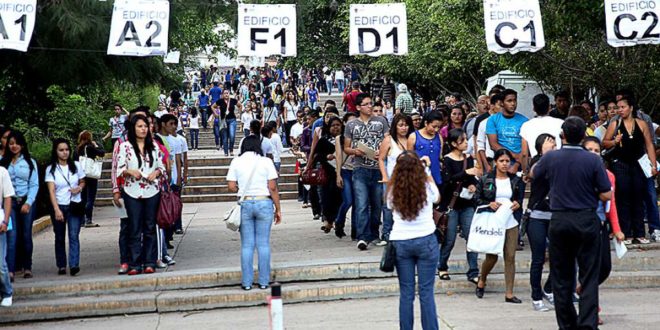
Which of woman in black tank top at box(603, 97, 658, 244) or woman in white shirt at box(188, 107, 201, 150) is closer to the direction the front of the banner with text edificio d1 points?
the woman in black tank top

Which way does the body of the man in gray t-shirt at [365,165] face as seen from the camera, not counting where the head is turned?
toward the camera

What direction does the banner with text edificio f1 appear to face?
toward the camera

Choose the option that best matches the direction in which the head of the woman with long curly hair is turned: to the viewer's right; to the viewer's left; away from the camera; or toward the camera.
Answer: away from the camera

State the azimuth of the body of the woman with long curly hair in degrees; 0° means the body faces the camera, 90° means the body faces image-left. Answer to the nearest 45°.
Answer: approximately 180°

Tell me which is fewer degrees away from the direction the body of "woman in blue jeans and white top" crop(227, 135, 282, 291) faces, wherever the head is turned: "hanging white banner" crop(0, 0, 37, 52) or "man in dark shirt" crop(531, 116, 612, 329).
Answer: the hanging white banner

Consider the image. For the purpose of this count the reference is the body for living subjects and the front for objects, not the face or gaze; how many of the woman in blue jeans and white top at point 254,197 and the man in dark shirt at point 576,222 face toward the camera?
0

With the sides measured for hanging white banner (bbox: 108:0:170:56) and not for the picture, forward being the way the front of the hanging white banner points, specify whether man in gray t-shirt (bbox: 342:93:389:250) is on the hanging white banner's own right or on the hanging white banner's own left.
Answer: on the hanging white banner's own left

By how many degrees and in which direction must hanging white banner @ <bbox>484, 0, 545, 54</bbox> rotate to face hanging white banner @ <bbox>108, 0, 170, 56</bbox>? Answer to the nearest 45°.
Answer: approximately 90° to its right

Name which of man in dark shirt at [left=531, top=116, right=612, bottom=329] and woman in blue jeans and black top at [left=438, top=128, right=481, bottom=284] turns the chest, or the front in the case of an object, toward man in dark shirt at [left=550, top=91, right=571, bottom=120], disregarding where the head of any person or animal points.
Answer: man in dark shirt at [left=531, top=116, right=612, bottom=329]

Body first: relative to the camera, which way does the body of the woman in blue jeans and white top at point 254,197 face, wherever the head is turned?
away from the camera

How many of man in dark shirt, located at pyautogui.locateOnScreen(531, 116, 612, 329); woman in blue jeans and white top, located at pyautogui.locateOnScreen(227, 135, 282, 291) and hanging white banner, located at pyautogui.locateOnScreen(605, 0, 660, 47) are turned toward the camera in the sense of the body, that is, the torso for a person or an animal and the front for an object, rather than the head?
1
